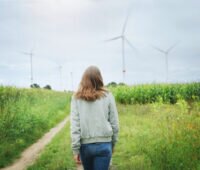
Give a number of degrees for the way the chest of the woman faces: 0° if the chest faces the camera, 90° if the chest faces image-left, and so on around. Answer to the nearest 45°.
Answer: approximately 180°

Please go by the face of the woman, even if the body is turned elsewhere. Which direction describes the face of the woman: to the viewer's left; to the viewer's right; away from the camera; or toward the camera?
away from the camera
